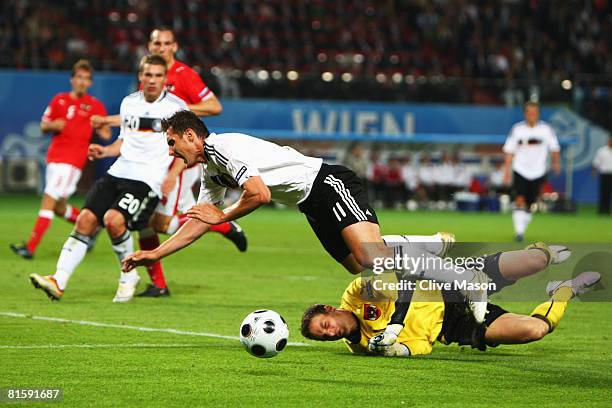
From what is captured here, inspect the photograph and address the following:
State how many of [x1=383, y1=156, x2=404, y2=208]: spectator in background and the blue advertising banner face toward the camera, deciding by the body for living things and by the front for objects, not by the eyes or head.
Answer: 2

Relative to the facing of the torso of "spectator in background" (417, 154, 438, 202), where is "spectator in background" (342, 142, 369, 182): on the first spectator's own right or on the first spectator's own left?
on the first spectator's own right

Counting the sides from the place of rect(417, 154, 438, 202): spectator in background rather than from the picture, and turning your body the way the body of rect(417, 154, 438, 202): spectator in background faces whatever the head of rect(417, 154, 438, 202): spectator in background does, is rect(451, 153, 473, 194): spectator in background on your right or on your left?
on your left

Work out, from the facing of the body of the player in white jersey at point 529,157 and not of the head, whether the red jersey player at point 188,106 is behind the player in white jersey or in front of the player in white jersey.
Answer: in front

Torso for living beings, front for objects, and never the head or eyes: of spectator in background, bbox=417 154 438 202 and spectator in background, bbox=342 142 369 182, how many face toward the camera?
2

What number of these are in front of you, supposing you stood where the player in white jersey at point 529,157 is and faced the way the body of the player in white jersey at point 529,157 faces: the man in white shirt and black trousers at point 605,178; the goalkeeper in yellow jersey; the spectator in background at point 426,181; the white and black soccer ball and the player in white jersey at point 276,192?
3
